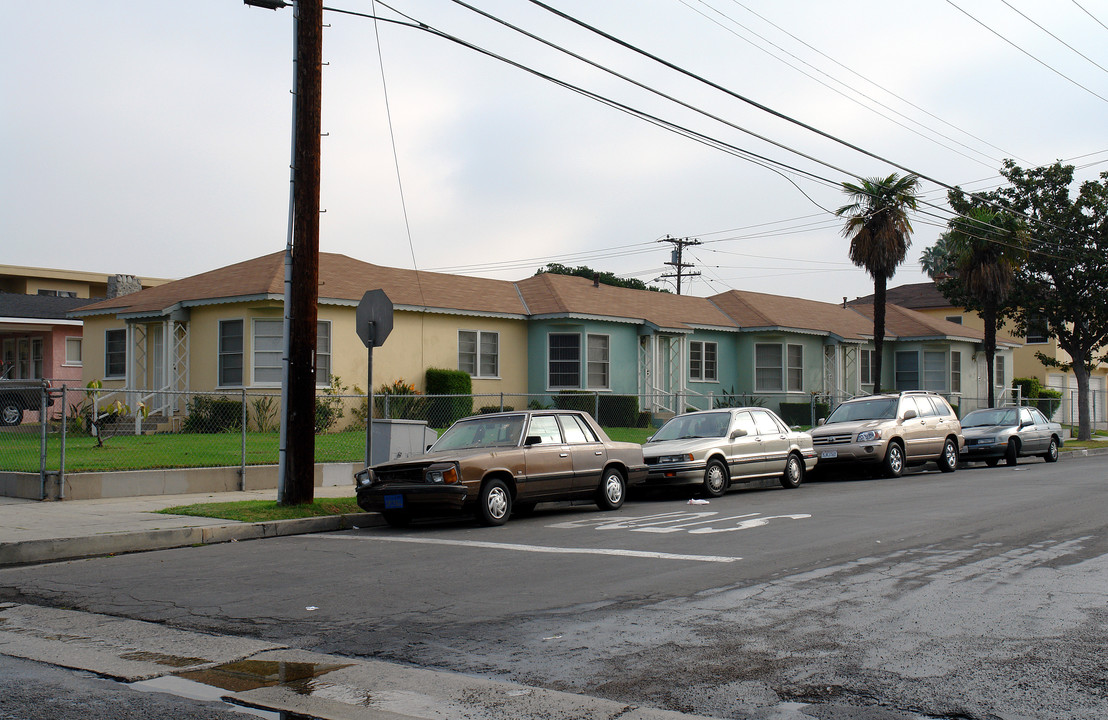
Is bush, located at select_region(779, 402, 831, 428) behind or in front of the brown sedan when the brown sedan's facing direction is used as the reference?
behind

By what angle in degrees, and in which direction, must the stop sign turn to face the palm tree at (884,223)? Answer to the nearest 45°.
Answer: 0° — it already faces it

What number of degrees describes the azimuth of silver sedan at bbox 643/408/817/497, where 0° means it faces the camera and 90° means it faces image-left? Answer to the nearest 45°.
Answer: approximately 45°

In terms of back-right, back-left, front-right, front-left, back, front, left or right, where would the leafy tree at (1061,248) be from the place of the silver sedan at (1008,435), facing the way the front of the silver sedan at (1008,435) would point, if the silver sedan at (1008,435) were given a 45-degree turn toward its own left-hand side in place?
back

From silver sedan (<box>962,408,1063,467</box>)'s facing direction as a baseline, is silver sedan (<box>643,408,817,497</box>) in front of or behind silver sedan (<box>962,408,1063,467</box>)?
in front

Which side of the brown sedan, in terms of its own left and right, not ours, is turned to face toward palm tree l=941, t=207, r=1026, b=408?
back

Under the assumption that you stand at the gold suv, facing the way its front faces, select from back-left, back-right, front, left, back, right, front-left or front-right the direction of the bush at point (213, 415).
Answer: front-right

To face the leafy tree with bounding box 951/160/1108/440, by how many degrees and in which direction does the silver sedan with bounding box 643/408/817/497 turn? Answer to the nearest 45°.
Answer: approximately 180°

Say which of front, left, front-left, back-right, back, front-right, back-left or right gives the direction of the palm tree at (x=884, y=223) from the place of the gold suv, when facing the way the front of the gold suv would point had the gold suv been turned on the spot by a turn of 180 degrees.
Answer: front-left

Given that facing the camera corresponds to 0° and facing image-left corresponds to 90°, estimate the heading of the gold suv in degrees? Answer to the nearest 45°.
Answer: approximately 45°

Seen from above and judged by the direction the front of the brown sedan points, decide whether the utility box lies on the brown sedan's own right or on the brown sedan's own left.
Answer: on the brown sedan's own right

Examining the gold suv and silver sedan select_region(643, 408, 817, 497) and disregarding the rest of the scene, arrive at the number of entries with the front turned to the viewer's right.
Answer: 0

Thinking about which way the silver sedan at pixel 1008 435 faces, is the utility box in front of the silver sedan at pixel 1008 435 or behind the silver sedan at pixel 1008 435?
in front
